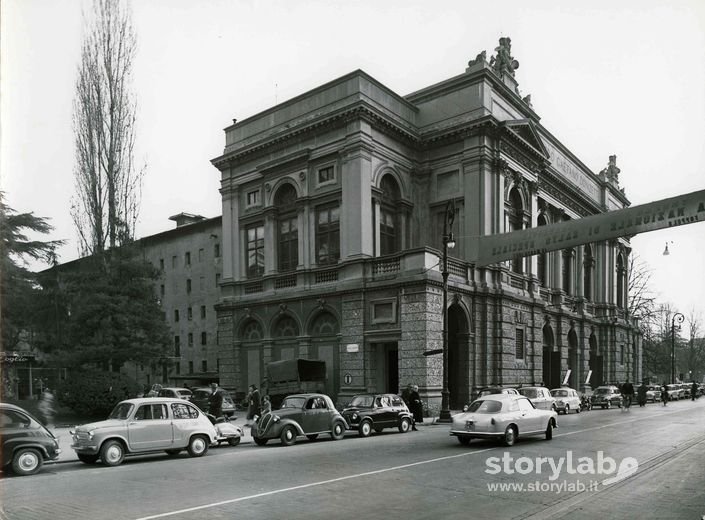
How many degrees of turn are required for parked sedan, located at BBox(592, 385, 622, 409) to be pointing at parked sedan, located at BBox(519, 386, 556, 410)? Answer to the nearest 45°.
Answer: approximately 45° to its left

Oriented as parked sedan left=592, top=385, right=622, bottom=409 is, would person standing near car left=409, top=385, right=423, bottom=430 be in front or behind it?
in front

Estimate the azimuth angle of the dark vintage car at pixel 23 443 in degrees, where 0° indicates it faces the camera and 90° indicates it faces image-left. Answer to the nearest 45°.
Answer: approximately 90°

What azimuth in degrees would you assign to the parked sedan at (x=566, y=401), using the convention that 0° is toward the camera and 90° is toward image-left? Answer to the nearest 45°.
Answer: approximately 45°

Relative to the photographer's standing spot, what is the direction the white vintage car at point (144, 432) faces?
facing the viewer and to the left of the viewer

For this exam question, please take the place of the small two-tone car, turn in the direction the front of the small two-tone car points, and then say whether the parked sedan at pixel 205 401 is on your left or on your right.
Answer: on your right

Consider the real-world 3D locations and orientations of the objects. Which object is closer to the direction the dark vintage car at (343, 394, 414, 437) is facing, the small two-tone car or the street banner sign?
the small two-tone car

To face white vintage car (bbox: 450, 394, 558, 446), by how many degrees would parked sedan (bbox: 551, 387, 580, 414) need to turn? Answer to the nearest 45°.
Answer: approximately 45° to its left

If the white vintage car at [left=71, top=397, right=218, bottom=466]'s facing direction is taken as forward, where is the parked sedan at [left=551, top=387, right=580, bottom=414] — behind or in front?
behind

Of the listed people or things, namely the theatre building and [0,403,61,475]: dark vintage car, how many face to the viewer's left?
1
